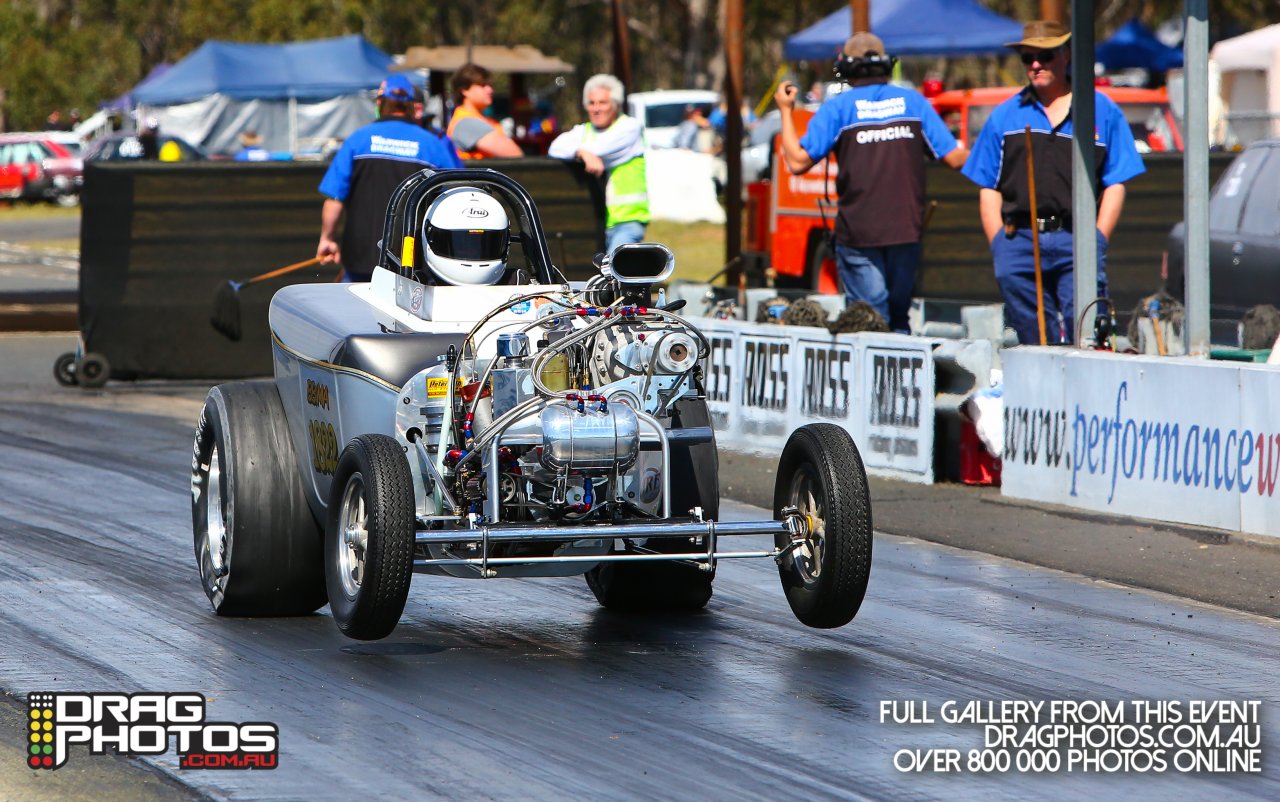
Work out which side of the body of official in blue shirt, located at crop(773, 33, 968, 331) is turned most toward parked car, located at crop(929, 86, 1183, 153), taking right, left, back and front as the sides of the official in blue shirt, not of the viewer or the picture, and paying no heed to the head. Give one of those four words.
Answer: front

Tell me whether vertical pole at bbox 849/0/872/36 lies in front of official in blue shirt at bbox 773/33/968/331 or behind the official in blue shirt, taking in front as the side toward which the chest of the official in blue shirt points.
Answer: in front

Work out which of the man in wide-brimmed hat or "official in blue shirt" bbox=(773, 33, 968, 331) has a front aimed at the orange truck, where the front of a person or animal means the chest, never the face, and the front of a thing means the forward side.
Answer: the official in blue shirt

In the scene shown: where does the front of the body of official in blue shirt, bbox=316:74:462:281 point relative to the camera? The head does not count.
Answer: away from the camera

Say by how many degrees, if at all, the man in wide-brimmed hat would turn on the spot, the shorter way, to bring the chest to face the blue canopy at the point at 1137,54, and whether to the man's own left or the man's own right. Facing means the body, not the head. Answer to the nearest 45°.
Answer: approximately 180°

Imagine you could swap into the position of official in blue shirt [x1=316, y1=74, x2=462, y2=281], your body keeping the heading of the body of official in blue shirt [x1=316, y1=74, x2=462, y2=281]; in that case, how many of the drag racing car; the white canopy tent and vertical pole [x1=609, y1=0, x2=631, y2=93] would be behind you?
1

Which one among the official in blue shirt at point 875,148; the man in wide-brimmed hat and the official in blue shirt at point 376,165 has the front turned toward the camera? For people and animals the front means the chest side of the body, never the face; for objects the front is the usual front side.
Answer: the man in wide-brimmed hat

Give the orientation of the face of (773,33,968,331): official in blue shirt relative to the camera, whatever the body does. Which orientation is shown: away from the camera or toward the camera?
away from the camera

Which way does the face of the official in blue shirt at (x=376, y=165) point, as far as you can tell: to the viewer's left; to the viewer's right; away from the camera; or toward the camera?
away from the camera

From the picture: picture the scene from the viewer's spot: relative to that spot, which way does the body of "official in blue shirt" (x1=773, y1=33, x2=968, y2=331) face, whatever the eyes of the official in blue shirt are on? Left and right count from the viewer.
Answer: facing away from the viewer
